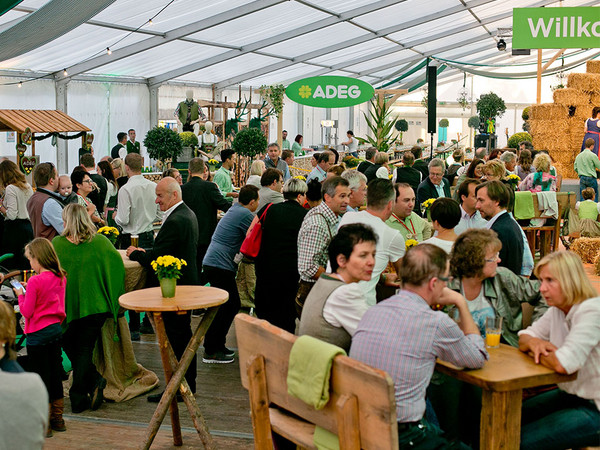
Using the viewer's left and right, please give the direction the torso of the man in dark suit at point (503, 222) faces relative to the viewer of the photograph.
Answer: facing to the left of the viewer

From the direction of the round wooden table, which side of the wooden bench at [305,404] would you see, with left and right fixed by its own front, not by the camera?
left

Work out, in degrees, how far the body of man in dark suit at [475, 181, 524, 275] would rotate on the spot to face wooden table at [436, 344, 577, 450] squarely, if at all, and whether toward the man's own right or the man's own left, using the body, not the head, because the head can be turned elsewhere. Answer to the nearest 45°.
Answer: approximately 90° to the man's own left

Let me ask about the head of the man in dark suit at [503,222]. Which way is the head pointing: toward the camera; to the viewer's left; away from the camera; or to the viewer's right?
to the viewer's left

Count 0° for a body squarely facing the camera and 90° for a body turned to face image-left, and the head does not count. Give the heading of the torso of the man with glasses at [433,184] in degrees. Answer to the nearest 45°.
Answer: approximately 0°

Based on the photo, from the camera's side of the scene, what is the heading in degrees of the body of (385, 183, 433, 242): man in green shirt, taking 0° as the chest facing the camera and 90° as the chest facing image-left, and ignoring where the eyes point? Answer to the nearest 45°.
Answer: approximately 315°

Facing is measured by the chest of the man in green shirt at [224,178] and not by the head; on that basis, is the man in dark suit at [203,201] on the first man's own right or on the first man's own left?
on the first man's own right

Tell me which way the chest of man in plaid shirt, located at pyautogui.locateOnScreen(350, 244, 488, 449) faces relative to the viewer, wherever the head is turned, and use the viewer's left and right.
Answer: facing away from the viewer and to the right of the viewer

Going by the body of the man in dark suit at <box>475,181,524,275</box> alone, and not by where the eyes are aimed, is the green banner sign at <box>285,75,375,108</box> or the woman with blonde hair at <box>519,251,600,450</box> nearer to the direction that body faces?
the green banner sign
